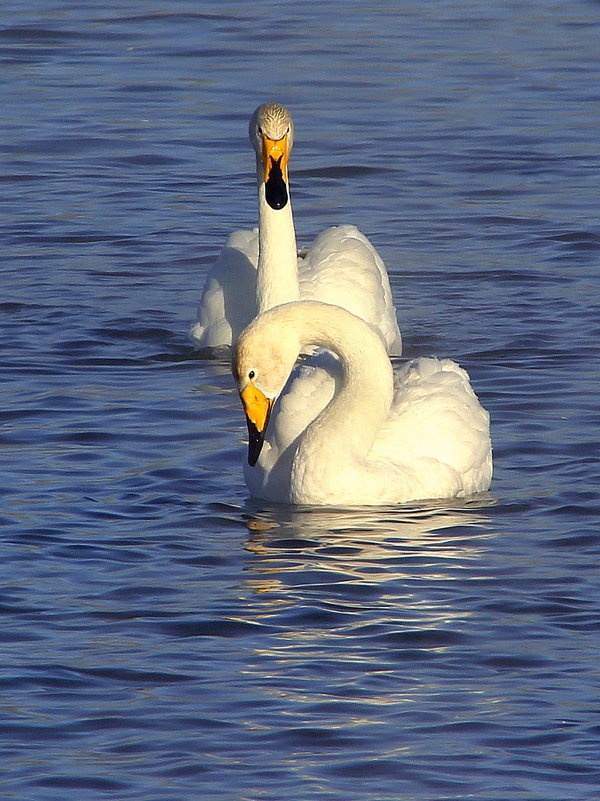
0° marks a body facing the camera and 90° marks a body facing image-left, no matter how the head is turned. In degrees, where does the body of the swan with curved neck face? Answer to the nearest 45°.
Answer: approximately 45°

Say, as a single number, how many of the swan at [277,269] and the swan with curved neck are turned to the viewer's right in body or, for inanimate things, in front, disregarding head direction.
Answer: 0

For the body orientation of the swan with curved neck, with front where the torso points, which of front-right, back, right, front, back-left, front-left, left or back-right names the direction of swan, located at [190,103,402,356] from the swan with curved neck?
back-right

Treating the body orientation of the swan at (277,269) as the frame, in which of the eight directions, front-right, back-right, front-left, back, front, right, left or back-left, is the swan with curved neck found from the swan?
front

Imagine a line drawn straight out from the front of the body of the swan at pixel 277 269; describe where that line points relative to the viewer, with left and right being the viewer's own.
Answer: facing the viewer
